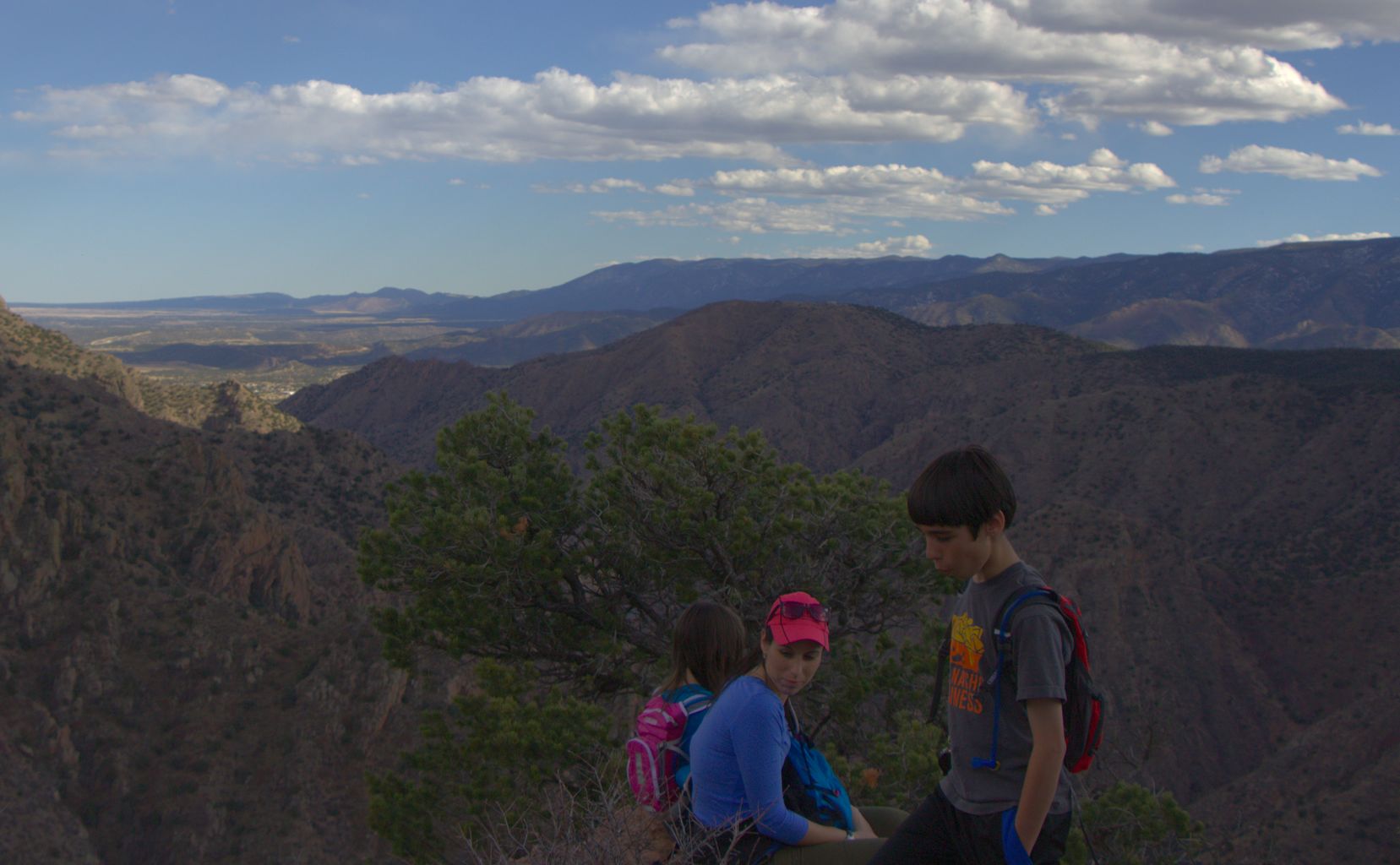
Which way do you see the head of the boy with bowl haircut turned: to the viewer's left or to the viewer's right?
to the viewer's left

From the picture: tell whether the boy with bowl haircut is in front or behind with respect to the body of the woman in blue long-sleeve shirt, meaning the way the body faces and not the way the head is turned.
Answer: in front

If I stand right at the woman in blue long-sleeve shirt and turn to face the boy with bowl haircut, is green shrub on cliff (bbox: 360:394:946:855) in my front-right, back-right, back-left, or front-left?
back-left

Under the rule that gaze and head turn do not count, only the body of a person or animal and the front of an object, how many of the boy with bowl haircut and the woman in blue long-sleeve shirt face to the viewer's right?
1

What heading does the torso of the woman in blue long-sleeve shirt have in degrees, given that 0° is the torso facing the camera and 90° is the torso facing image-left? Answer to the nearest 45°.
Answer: approximately 270°

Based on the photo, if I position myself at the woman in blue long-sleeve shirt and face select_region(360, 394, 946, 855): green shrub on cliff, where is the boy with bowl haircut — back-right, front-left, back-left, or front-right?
back-right

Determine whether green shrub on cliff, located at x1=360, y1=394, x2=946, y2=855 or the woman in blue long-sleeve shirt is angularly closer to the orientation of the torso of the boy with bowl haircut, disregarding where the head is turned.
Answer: the woman in blue long-sleeve shirt

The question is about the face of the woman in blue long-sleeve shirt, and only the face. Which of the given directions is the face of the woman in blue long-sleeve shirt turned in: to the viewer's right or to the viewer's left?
to the viewer's right

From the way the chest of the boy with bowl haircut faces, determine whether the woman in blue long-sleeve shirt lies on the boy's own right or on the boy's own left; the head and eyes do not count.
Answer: on the boy's own right
